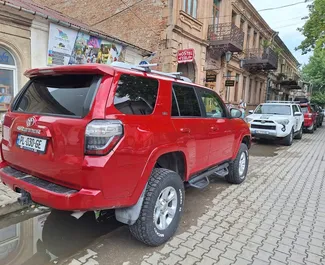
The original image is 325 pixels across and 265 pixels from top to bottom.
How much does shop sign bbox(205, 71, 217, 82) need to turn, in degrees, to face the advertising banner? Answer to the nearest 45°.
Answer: approximately 45° to its right

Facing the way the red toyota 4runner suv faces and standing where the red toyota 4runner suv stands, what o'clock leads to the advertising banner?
The advertising banner is roughly at 10 o'clock from the red toyota 4runner suv.

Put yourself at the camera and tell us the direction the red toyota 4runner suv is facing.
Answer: facing away from the viewer and to the right of the viewer

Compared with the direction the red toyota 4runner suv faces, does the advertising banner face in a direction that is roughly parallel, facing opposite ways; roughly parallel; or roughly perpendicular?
roughly perpendicular

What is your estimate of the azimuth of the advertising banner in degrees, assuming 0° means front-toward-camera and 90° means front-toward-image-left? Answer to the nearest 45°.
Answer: approximately 315°

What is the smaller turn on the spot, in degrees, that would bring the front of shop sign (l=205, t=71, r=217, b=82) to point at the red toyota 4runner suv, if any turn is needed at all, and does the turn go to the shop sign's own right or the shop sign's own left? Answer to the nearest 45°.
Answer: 0° — it already faces it

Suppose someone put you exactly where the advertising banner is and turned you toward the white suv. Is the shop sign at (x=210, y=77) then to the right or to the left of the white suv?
left
